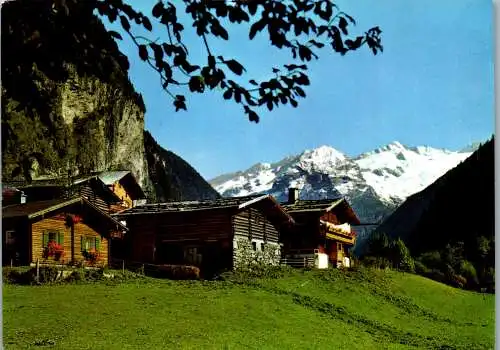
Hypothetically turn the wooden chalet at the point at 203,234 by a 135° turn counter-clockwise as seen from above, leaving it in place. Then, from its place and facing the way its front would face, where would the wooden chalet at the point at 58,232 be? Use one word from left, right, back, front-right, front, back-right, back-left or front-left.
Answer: left

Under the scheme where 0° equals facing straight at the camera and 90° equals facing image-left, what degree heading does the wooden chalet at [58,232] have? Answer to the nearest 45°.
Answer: approximately 315°

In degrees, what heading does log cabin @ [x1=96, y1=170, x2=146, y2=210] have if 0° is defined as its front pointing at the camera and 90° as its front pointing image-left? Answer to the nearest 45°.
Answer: approximately 315°

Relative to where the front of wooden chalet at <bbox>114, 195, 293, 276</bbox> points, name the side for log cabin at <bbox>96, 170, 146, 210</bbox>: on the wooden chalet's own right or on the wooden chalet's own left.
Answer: on the wooden chalet's own right

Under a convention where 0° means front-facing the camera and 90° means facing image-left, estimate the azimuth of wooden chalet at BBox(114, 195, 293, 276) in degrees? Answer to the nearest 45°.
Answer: approximately 315°
